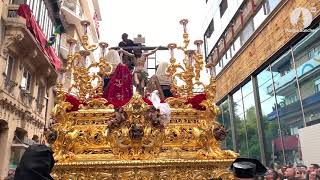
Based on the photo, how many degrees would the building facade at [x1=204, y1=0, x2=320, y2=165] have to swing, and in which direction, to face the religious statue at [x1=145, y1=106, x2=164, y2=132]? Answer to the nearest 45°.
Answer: approximately 45° to its left

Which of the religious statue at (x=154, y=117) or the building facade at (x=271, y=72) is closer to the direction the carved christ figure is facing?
the religious statue

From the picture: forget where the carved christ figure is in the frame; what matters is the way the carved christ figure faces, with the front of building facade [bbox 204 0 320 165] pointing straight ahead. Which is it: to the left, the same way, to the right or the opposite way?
to the left

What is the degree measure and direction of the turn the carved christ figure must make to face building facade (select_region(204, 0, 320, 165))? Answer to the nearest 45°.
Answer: approximately 135° to its left

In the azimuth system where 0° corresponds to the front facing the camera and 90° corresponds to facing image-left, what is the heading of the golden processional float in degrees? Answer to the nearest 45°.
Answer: approximately 0°

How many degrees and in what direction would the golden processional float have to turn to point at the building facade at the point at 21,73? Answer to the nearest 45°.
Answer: approximately 135° to its right

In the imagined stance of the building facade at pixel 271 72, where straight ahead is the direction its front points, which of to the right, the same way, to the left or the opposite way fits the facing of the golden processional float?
to the left

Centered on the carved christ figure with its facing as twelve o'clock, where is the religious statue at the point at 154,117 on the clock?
The religious statue is roughly at 12 o'clock from the carved christ figure.

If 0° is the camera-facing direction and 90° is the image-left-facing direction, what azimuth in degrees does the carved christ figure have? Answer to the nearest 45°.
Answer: approximately 0°

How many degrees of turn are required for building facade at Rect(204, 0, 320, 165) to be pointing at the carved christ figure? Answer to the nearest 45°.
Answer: approximately 45° to its left
